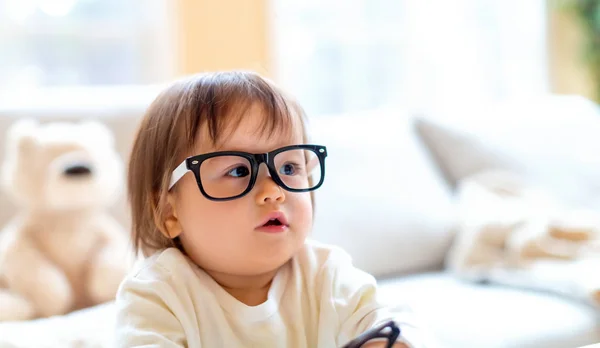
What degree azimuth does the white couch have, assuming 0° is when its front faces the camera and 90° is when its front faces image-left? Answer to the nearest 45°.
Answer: approximately 0°

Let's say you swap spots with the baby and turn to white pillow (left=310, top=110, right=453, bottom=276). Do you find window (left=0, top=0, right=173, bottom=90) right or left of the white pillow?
left

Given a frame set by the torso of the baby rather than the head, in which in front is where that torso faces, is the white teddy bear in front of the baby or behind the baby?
behind

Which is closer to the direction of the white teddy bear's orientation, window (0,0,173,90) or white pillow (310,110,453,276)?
the white pillow

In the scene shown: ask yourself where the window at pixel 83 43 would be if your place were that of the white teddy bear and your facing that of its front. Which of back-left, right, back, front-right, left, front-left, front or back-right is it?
back-left
